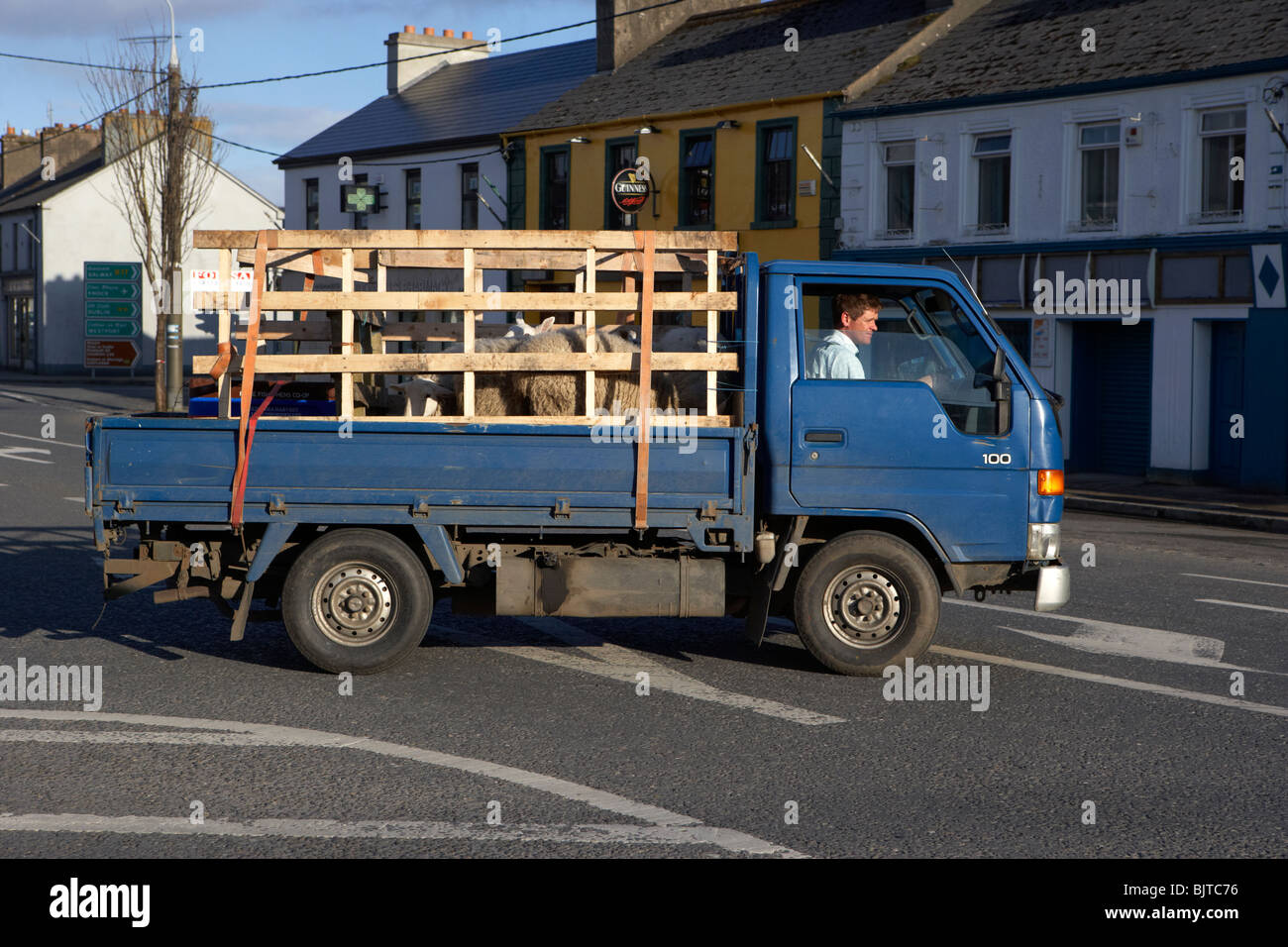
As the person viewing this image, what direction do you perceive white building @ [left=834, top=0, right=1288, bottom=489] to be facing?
facing the viewer and to the left of the viewer

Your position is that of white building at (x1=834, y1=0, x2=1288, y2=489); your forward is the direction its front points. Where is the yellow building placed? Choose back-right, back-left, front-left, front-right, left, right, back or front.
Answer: right

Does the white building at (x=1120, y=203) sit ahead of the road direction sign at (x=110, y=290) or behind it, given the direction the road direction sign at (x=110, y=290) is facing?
ahead

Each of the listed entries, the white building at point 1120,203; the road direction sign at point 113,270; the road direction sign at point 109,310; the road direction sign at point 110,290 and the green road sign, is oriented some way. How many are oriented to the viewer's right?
0

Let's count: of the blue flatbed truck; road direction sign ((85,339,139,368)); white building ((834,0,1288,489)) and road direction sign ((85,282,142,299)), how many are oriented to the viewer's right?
1

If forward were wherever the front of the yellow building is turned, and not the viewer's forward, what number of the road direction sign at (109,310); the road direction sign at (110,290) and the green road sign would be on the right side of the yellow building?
3

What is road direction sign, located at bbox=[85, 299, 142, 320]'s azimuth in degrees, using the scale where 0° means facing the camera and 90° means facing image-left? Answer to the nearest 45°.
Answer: approximately 0°

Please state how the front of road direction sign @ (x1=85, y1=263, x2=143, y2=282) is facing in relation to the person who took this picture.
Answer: facing the viewer

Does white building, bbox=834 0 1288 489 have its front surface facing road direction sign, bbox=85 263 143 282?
no

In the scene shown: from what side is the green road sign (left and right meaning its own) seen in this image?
front

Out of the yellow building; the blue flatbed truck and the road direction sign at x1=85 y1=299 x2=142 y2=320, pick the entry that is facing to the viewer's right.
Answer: the blue flatbed truck

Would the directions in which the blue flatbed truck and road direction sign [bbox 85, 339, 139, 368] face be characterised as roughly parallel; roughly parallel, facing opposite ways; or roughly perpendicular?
roughly perpendicular

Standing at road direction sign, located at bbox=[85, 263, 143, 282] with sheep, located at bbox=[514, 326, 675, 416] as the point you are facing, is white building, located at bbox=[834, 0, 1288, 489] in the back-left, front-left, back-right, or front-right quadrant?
front-left

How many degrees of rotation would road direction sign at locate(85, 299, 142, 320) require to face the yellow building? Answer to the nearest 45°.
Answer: approximately 45° to its left
